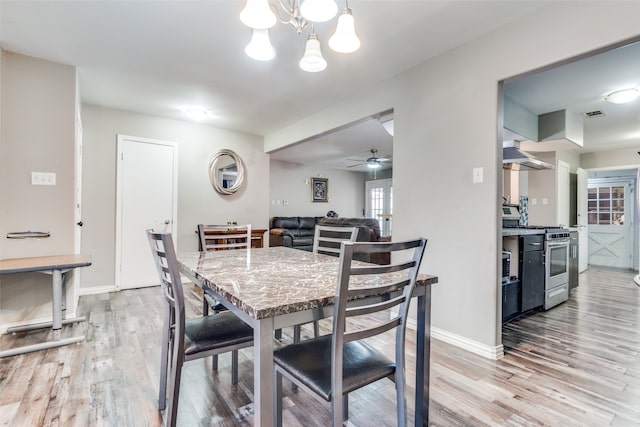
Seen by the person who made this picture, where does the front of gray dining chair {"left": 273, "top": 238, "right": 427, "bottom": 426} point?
facing away from the viewer and to the left of the viewer

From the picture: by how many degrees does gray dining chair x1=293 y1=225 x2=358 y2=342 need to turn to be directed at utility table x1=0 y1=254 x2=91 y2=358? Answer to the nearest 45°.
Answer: approximately 45° to its right

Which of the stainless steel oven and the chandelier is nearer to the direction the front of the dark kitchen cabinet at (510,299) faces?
the chandelier

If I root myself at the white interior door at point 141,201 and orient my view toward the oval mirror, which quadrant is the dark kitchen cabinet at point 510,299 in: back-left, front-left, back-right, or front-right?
front-right

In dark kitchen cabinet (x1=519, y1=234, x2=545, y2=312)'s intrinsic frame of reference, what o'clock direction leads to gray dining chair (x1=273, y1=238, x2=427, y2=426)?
The gray dining chair is roughly at 2 o'clock from the dark kitchen cabinet.

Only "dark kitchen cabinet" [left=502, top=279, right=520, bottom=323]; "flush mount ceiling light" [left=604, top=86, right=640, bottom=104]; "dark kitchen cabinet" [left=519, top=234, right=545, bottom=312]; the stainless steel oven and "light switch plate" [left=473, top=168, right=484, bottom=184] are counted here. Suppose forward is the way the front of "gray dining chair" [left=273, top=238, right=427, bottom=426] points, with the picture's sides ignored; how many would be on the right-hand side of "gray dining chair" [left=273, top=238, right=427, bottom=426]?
5

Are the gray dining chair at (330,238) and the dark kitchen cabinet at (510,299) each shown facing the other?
no

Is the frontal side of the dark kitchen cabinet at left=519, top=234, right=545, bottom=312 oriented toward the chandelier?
no

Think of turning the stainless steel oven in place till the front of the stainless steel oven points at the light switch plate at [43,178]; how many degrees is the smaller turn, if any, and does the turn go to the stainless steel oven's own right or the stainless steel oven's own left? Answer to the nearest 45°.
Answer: approximately 90° to the stainless steel oven's own right

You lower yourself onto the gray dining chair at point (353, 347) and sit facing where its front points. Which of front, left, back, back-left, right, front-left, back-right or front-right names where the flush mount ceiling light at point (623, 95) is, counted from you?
right

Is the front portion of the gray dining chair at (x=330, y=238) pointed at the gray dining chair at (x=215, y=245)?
no

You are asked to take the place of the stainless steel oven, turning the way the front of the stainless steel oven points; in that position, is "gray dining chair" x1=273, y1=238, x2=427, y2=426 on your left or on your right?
on your right

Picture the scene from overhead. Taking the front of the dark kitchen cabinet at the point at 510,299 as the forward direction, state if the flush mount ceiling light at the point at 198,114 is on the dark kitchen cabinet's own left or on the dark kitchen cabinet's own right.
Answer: on the dark kitchen cabinet's own right

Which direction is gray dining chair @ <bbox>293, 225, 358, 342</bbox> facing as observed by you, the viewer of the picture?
facing the viewer and to the left of the viewer

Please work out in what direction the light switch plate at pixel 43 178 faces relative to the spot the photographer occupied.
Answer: facing the viewer

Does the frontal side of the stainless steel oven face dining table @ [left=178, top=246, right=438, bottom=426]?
no
